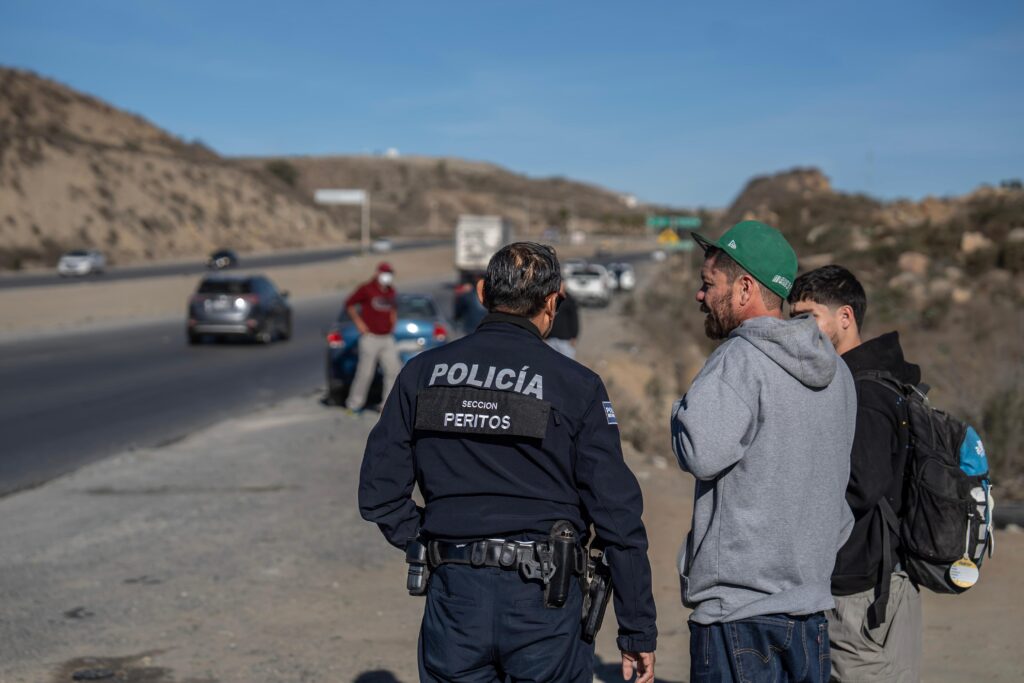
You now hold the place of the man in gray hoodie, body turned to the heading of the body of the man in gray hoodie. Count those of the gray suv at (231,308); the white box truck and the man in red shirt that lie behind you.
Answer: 0

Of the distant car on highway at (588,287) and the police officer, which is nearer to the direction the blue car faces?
the distant car on highway

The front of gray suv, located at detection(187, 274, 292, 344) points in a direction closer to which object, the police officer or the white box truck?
the white box truck

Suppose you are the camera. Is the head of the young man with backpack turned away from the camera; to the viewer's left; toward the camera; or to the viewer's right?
to the viewer's left

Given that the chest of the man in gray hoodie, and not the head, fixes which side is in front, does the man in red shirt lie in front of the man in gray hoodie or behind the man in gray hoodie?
in front

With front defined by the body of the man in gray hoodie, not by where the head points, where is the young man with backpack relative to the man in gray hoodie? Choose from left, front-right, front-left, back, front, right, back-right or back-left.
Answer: right

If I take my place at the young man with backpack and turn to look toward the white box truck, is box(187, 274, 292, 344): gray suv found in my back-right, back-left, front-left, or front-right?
front-left

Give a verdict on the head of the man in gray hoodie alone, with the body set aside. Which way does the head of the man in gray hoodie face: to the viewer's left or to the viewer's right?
to the viewer's left

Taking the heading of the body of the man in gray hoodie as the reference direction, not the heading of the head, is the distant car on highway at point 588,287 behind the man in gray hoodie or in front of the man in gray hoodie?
in front

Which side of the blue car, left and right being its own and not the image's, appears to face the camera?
back

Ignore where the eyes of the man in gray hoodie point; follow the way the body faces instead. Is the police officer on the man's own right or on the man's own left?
on the man's own left

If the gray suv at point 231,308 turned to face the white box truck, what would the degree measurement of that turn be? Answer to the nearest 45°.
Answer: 0° — it already faces it

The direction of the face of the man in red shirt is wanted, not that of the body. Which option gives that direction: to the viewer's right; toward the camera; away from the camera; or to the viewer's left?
toward the camera

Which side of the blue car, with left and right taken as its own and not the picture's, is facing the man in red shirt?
back

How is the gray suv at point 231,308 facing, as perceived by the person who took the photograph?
facing away from the viewer and to the right of the viewer

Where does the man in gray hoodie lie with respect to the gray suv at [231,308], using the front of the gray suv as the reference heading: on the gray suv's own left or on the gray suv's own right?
on the gray suv's own right

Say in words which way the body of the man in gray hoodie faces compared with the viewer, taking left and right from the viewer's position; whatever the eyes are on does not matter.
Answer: facing away from the viewer and to the left of the viewer
